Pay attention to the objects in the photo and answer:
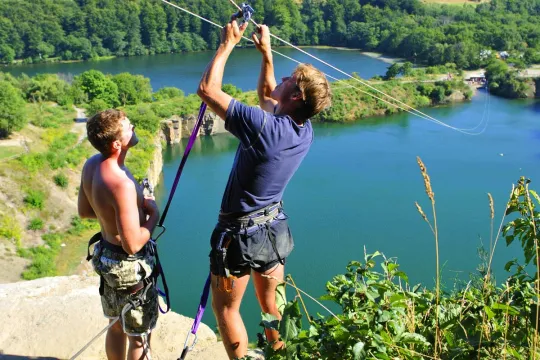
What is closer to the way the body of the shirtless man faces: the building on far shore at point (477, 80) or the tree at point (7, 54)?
the building on far shore

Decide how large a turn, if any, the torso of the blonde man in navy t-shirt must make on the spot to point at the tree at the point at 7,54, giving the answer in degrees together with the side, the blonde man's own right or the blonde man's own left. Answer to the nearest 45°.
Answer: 0° — they already face it

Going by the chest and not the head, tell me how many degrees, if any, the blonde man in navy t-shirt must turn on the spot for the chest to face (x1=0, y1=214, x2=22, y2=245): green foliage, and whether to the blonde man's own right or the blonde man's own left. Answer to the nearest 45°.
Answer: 0° — they already face it

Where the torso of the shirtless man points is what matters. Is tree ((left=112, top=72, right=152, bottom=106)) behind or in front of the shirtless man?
in front

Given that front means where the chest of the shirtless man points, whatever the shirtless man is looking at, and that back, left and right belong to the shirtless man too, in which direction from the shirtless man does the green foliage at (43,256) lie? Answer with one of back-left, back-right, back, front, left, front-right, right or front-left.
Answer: front-left

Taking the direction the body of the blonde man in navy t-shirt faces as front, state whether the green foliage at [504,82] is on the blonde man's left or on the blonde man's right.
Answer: on the blonde man's right

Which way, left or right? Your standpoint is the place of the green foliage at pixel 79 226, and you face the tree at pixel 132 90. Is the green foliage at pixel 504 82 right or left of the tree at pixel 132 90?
right

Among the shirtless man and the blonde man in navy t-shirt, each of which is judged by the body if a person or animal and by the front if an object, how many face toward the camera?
0

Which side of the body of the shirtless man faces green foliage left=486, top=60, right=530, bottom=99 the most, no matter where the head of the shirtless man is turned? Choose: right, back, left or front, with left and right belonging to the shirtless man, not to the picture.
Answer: front

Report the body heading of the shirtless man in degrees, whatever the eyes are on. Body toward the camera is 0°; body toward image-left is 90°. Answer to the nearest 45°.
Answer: approximately 225°
